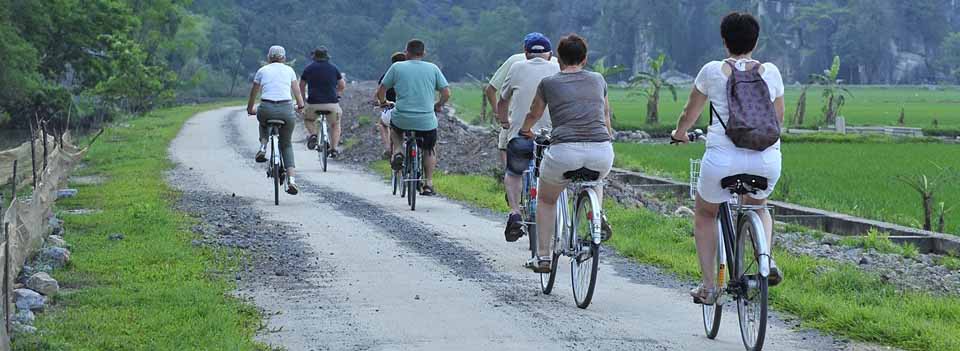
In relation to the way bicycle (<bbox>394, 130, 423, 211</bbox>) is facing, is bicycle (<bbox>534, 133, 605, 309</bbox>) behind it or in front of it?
behind

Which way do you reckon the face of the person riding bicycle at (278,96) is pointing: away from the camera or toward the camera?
away from the camera

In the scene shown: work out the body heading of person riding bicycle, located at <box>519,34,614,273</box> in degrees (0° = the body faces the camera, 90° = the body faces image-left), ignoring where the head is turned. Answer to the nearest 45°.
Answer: approximately 135°

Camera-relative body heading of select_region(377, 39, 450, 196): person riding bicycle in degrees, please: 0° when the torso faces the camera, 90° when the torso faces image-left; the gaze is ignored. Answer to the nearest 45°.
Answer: approximately 180°

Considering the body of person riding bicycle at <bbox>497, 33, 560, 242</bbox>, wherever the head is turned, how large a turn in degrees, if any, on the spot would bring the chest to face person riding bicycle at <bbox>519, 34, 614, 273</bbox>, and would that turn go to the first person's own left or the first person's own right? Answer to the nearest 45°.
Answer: approximately 180°

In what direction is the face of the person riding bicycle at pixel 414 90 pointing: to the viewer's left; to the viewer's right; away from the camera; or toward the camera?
away from the camera

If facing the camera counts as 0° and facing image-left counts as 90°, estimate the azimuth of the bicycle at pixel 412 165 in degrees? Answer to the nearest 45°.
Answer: approximately 180°

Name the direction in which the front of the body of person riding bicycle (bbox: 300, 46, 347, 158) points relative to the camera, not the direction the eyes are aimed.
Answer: away from the camera

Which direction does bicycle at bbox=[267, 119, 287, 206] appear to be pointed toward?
away from the camera
